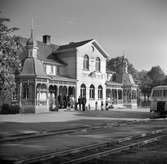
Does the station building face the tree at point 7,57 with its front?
no

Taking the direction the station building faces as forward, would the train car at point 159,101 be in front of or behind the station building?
in front

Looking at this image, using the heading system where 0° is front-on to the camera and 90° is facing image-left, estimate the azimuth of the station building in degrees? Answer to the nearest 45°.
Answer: approximately 315°

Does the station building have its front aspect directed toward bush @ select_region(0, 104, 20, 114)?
no

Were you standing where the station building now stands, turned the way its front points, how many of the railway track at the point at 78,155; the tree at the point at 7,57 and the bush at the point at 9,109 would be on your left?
0

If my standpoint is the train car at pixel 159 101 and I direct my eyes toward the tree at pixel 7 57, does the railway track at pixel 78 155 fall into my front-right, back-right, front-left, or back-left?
front-left
